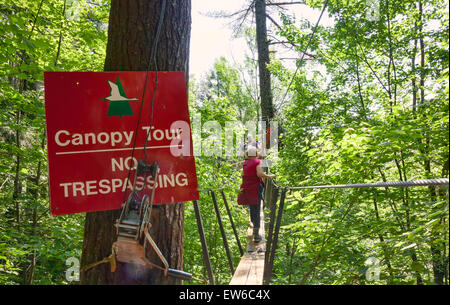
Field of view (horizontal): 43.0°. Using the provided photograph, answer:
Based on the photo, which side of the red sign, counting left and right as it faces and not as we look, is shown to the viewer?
front

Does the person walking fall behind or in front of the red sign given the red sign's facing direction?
behind
